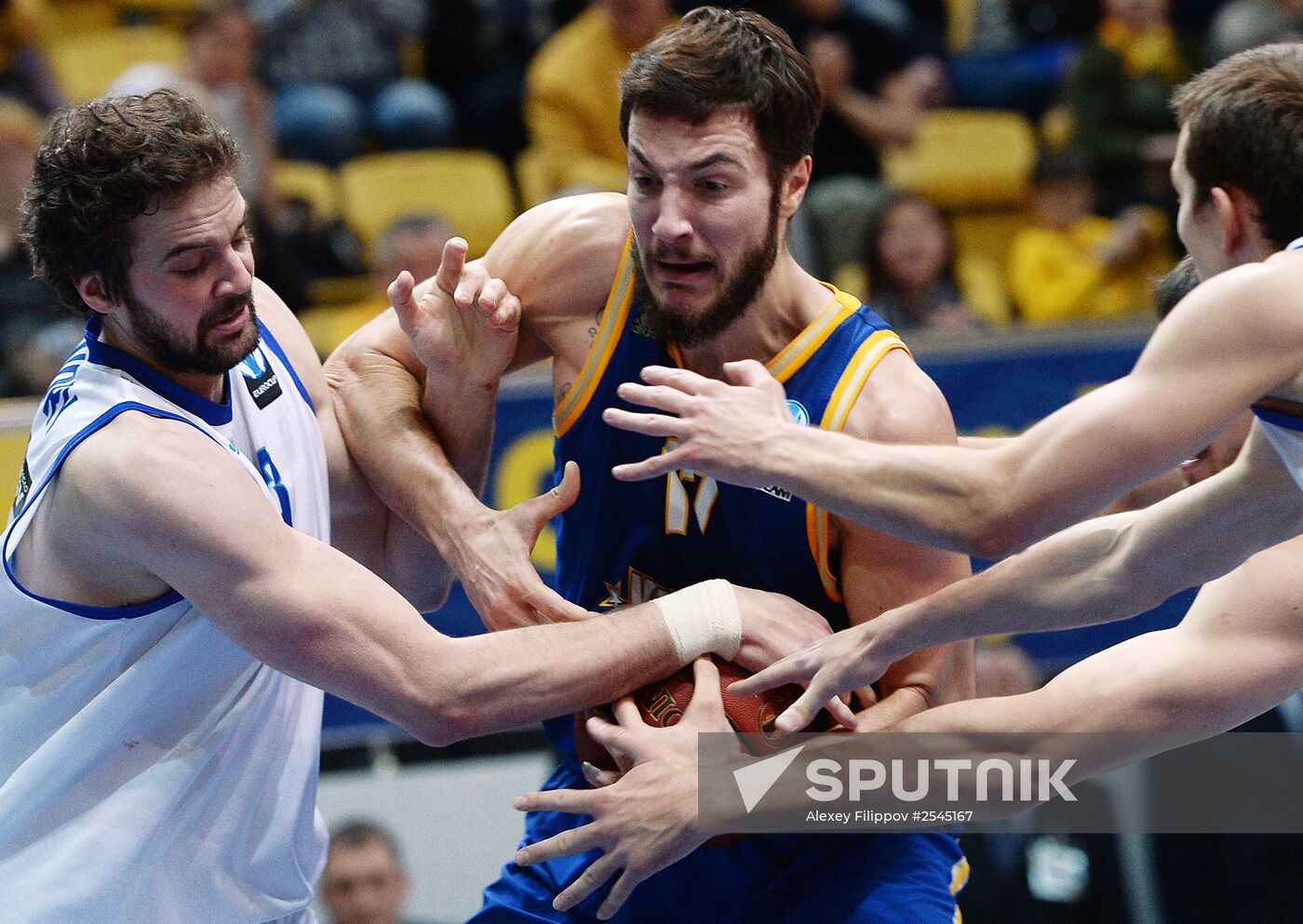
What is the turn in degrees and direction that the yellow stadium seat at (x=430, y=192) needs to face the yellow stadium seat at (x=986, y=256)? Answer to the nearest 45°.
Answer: approximately 90° to its left

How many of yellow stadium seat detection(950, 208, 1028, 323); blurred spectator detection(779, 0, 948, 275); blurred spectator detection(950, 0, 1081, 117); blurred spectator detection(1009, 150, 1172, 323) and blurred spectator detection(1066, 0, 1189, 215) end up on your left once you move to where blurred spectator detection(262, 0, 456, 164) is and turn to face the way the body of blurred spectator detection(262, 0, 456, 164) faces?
5

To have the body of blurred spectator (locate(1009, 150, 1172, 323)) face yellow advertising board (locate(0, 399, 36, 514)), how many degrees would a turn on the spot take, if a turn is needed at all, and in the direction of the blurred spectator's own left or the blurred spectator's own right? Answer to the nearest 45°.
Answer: approximately 45° to the blurred spectator's own right

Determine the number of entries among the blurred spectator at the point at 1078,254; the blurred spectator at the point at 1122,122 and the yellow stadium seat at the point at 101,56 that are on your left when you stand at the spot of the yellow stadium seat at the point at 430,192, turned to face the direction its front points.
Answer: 2

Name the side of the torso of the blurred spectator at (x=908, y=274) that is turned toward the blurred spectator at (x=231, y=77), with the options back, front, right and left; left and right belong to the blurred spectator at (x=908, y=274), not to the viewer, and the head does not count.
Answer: right

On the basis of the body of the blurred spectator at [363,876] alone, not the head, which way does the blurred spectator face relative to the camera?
toward the camera

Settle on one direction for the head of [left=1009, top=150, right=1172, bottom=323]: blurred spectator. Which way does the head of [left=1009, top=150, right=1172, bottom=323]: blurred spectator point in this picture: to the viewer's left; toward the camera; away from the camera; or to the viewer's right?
toward the camera

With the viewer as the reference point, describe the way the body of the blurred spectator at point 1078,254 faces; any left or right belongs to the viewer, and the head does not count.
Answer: facing the viewer

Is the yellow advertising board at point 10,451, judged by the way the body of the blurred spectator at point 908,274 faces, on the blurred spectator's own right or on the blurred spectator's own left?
on the blurred spectator's own right

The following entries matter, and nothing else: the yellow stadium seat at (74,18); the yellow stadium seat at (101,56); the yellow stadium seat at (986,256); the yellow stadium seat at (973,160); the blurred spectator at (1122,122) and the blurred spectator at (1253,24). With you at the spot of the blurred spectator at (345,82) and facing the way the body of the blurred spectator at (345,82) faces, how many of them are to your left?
4

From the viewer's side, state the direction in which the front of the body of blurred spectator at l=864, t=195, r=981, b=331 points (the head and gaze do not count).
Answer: toward the camera

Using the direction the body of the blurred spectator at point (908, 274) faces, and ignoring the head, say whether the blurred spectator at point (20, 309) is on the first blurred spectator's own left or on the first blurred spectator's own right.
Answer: on the first blurred spectator's own right

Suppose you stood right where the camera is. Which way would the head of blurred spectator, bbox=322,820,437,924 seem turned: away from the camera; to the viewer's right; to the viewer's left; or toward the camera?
toward the camera
